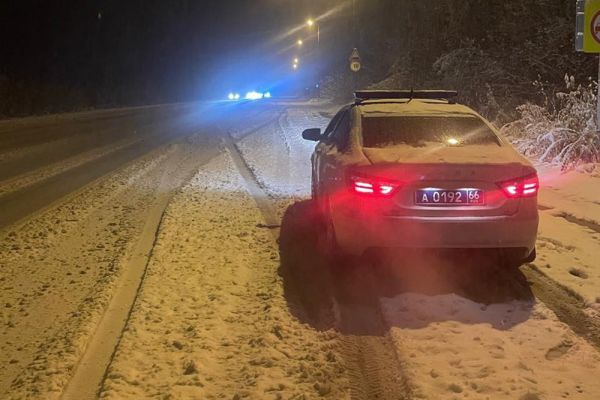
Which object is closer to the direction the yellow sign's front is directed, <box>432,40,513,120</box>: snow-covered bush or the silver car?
the silver car

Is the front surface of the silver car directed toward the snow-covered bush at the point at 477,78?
yes

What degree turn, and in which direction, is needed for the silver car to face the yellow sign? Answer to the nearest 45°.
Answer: approximately 45° to its right

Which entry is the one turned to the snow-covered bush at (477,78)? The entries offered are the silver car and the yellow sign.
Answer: the silver car

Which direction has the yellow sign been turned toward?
toward the camera

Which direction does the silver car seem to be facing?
away from the camera

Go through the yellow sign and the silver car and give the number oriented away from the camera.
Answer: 1

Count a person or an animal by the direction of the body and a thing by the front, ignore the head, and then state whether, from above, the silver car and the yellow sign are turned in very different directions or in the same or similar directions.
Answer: very different directions

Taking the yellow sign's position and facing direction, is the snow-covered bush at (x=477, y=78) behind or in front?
behind
